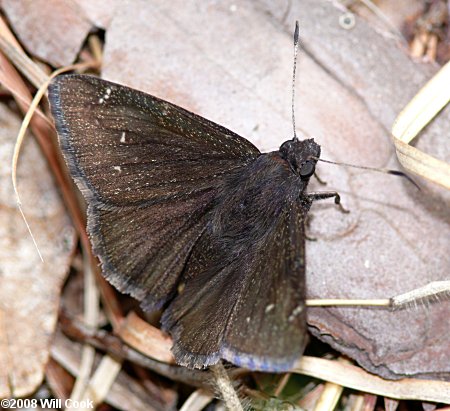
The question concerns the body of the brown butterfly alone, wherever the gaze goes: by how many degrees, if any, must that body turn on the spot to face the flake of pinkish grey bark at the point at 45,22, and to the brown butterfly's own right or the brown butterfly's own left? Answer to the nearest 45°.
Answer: approximately 90° to the brown butterfly's own left

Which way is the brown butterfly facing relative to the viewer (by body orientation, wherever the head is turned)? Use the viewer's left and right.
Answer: facing away from the viewer and to the right of the viewer
